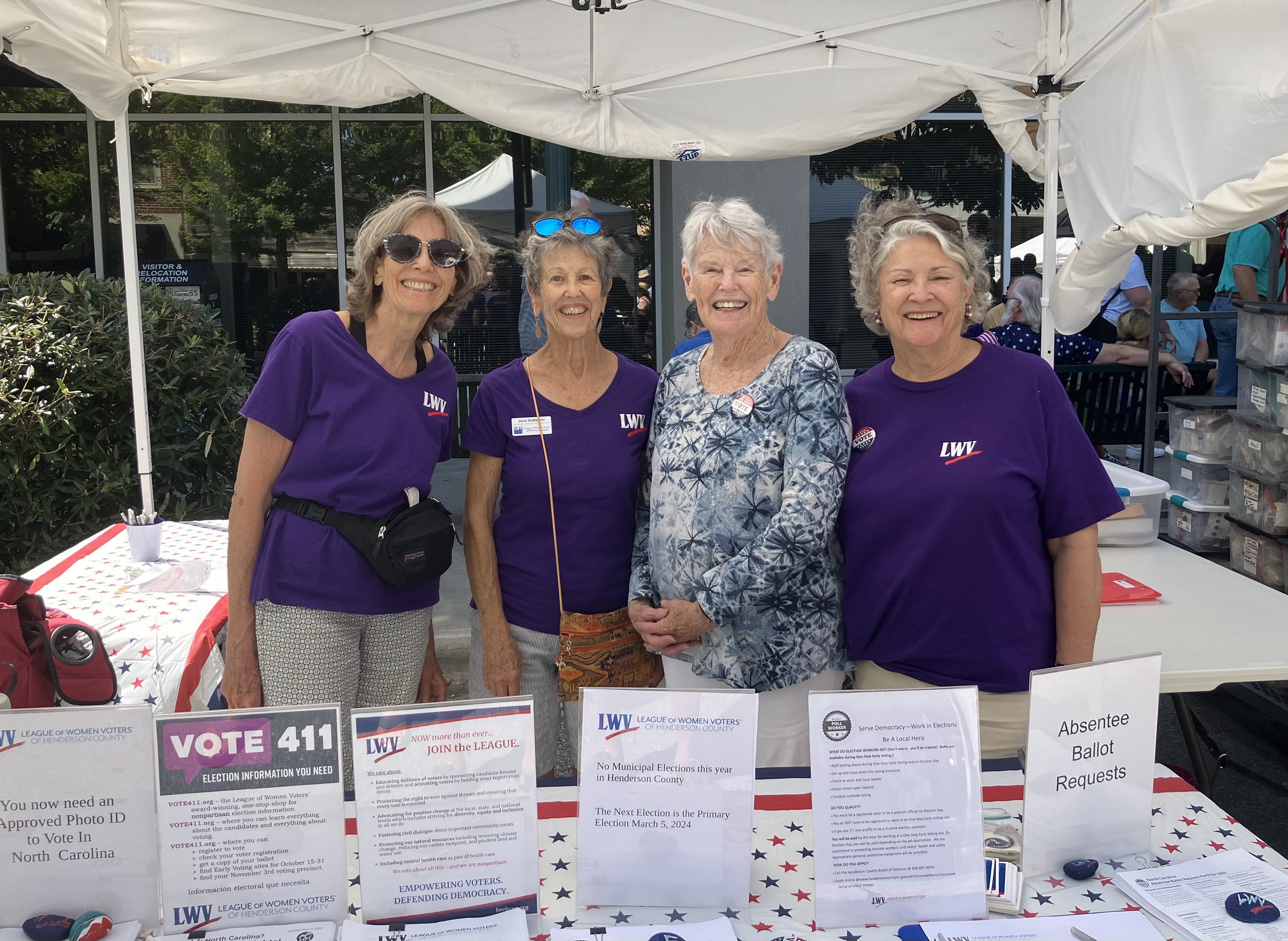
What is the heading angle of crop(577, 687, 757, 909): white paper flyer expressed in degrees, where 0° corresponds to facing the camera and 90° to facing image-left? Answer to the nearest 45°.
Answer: approximately 0°

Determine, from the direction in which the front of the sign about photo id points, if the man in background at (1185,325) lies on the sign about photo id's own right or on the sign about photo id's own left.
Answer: on the sign about photo id's own left

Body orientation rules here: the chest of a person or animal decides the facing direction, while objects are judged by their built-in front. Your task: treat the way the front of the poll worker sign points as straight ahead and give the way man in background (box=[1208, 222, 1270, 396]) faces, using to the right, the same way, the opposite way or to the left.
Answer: to the right

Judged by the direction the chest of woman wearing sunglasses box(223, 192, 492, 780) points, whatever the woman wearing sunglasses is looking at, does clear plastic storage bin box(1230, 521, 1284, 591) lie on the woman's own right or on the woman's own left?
on the woman's own left

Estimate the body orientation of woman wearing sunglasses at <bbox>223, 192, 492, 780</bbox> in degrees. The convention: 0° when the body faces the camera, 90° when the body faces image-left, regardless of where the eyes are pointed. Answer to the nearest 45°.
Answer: approximately 315°

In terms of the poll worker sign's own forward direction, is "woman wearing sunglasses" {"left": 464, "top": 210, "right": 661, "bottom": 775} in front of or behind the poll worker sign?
behind

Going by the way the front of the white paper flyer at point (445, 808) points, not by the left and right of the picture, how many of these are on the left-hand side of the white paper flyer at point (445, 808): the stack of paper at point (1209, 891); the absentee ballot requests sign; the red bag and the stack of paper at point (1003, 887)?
3

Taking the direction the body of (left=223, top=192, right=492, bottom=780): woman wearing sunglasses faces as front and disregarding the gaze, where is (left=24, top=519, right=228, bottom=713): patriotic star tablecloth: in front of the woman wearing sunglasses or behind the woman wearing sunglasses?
behind

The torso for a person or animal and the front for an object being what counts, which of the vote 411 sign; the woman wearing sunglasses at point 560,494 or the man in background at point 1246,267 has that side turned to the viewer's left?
the man in background
